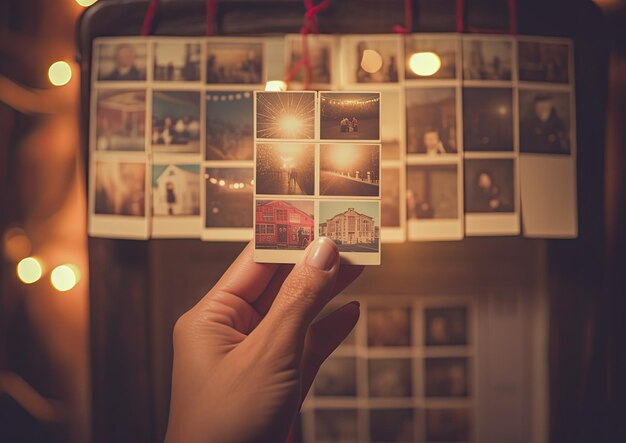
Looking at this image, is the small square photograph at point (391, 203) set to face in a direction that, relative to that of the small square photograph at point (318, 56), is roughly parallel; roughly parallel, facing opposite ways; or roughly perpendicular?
roughly parallel

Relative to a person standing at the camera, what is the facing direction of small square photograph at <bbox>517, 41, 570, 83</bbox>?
facing the viewer

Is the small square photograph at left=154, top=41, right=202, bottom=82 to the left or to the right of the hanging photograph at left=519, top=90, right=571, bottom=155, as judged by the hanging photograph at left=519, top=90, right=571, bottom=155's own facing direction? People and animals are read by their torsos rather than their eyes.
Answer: on its right

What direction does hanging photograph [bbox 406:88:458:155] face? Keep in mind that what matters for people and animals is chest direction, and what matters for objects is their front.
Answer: toward the camera

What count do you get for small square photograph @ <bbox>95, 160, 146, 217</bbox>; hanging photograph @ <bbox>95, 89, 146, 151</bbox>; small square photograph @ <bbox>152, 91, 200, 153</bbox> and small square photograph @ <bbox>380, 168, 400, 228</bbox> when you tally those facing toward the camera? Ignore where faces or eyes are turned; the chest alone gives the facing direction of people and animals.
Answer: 4

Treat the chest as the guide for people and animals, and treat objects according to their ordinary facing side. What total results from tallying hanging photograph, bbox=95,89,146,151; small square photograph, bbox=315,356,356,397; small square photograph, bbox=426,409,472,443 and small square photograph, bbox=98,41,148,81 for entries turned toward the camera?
4

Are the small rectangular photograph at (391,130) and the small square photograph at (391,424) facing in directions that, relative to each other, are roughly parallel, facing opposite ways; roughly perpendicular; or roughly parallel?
roughly parallel

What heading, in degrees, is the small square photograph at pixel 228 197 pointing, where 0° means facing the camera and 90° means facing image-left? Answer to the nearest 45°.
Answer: approximately 0°

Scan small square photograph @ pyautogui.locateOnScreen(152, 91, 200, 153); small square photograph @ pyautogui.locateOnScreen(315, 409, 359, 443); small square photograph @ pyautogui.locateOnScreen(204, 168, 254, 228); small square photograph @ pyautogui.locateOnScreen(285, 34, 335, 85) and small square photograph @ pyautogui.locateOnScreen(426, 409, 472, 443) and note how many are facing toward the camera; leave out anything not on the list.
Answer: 5

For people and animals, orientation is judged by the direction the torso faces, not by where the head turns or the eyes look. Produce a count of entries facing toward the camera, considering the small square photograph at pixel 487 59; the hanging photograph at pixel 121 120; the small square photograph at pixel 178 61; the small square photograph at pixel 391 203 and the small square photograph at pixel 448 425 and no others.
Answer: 5

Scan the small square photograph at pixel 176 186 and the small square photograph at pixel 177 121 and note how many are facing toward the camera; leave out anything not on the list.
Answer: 2

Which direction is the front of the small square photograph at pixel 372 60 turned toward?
toward the camera
